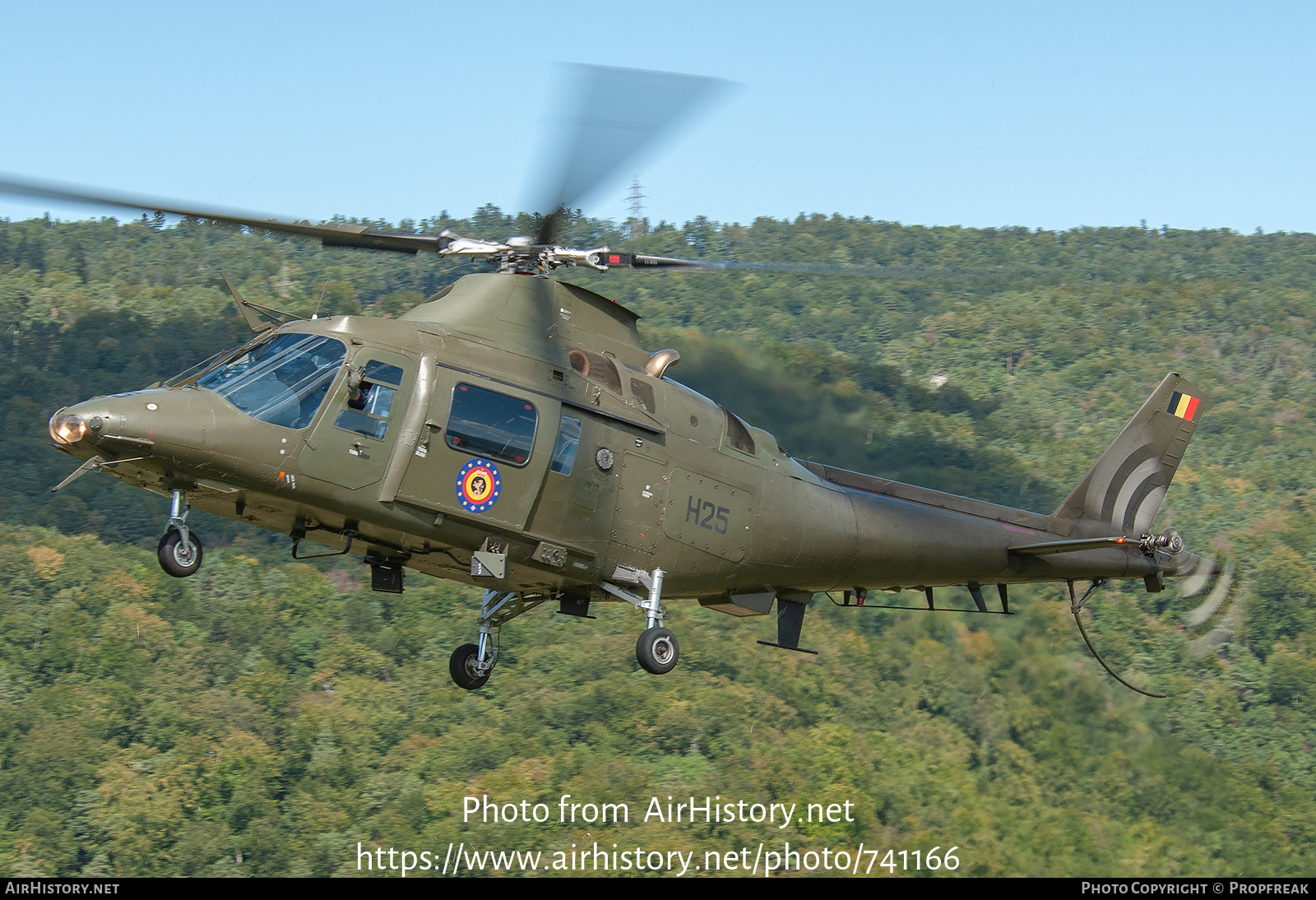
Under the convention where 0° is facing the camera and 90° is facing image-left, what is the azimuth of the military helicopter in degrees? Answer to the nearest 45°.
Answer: approximately 45°
